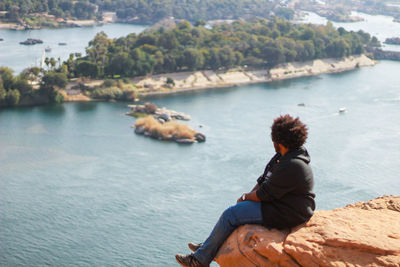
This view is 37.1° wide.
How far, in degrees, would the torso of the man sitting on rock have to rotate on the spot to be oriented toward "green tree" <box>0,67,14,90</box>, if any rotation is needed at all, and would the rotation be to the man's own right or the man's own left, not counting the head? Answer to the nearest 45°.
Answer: approximately 45° to the man's own right

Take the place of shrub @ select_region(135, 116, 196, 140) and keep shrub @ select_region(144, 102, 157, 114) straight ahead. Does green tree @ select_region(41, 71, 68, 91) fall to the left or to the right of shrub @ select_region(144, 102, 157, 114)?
left

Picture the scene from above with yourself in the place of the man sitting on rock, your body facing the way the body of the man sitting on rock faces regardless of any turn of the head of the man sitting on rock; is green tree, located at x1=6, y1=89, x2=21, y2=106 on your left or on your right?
on your right

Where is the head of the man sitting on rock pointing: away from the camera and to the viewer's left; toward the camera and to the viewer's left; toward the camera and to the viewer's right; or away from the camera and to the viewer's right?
away from the camera and to the viewer's left

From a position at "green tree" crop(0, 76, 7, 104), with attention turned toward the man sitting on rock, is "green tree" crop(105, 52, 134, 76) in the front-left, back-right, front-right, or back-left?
back-left

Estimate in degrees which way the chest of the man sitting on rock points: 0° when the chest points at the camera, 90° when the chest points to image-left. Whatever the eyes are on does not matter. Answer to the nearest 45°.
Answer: approximately 90°
